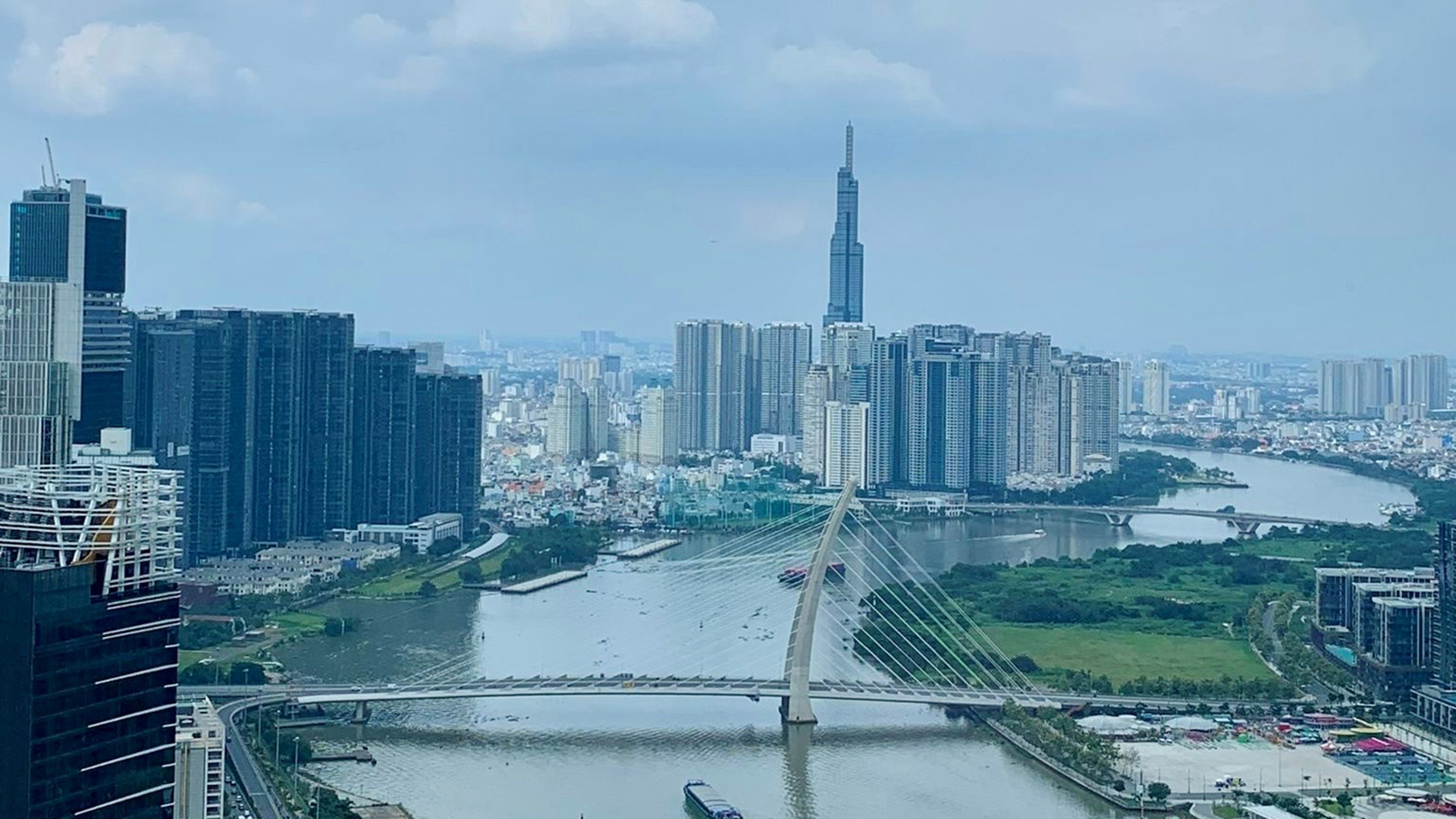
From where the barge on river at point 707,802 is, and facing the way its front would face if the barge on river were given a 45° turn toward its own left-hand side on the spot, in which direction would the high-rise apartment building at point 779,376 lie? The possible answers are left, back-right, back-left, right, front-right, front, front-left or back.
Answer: right

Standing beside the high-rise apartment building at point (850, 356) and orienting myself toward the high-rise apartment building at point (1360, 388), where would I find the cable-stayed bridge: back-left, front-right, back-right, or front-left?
back-right

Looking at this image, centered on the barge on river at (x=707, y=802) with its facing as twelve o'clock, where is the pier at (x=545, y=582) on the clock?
The pier is roughly at 1 o'clock from the barge on river.

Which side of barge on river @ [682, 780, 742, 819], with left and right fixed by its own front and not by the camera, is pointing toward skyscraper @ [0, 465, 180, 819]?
left

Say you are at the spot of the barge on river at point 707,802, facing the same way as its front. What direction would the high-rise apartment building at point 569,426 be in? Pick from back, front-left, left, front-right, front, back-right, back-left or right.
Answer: front-right

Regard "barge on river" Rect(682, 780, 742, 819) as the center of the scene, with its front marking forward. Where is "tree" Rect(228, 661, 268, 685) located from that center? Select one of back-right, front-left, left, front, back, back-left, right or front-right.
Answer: front

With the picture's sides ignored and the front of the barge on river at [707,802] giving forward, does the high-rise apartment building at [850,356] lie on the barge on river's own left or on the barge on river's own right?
on the barge on river's own right

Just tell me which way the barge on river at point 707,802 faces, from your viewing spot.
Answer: facing away from the viewer and to the left of the viewer

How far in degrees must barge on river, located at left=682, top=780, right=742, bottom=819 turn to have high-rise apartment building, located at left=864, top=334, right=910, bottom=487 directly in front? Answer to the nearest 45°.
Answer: approximately 45° to its right

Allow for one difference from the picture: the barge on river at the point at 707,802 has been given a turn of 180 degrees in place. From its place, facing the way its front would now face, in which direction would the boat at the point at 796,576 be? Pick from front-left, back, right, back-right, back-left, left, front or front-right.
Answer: back-left
